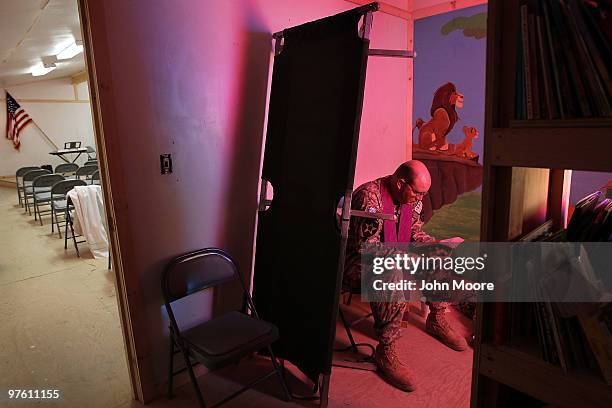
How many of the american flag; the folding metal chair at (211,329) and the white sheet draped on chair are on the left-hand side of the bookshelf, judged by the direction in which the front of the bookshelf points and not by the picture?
0

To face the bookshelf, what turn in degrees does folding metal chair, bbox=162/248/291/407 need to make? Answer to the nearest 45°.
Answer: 0° — it already faces it

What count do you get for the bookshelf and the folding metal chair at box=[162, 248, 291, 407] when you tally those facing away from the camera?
0

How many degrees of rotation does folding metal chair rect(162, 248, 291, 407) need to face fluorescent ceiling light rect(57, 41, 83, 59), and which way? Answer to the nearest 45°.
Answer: approximately 135° to its left

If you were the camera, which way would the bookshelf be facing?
facing the viewer and to the left of the viewer

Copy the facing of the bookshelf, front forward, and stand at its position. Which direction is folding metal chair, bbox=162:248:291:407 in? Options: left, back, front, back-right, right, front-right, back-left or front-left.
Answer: front-right

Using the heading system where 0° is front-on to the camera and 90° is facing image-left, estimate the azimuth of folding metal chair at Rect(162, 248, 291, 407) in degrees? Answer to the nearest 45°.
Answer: approximately 315°

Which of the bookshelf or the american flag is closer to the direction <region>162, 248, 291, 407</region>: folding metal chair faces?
the bookshelf

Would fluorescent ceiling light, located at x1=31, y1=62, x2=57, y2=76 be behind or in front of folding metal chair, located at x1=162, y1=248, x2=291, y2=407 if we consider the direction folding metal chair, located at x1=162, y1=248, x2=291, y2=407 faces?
behind

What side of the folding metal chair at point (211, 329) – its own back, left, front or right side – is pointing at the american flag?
back

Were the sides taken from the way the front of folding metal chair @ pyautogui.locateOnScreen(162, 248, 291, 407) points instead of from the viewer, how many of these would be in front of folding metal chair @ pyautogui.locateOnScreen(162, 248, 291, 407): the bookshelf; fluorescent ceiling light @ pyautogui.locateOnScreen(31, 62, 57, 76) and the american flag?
1

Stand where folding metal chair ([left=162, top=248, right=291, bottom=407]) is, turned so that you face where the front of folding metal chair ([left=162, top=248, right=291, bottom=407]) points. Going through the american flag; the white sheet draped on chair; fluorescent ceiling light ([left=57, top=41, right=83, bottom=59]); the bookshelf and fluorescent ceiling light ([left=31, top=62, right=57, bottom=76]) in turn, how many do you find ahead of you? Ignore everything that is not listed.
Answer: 1

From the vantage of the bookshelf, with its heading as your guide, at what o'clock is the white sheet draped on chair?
The white sheet draped on chair is roughly at 2 o'clock from the bookshelf.
